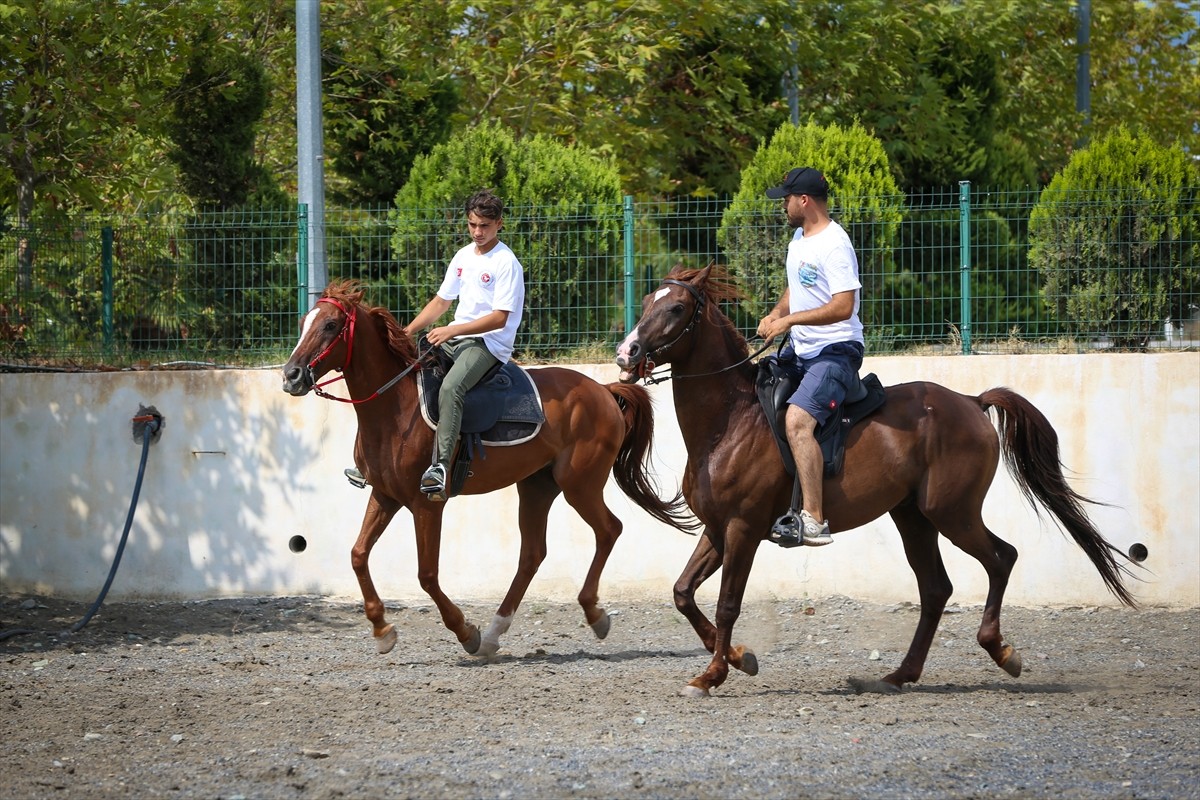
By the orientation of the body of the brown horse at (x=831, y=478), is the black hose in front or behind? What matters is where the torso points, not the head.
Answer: in front

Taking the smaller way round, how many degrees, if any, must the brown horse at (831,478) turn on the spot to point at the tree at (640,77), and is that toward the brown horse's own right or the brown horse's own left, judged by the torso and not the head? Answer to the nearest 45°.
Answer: approximately 90° to the brown horse's own right

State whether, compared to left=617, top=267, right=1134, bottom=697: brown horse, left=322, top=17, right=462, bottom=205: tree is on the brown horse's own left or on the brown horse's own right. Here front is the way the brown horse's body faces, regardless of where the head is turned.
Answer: on the brown horse's own right

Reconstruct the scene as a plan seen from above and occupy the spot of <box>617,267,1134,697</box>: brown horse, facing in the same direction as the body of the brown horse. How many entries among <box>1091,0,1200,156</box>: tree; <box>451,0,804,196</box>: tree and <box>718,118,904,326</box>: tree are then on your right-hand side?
3

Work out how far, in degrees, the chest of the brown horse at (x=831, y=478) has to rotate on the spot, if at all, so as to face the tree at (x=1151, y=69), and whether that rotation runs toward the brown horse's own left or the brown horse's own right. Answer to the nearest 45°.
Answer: approximately 90° to the brown horse's own right

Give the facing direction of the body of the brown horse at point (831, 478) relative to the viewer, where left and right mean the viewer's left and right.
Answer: facing to the left of the viewer

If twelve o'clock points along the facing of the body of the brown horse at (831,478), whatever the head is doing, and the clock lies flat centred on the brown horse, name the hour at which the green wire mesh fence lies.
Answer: The green wire mesh fence is roughly at 2 o'clock from the brown horse.

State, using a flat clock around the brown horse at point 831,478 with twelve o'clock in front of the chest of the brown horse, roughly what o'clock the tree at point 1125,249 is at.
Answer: The tree is roughly at 4 o'clock from the brown horse.

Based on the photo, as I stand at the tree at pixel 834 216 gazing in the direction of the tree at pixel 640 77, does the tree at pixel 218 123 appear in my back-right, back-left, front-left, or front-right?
front-left

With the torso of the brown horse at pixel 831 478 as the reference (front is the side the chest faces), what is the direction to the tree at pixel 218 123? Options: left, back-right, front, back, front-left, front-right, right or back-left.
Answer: front-right

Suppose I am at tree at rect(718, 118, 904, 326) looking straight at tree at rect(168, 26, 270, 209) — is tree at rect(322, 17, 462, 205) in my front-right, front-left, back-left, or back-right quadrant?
front-right

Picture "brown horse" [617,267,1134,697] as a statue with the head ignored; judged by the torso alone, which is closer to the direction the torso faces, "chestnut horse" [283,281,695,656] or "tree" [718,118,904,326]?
the chestnut horse
